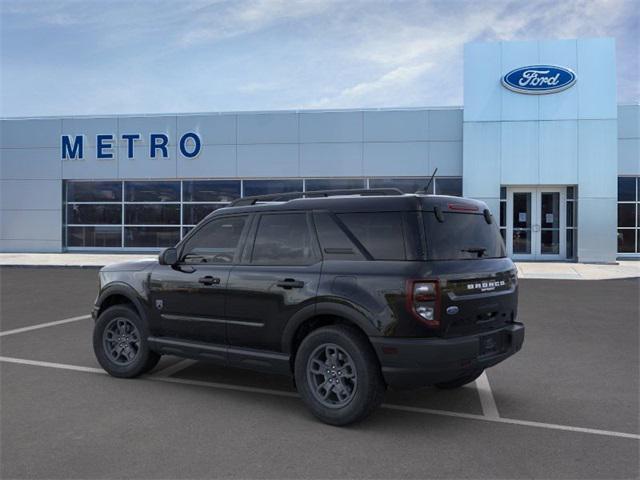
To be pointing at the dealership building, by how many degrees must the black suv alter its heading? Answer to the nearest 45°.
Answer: approximately 45° to its right

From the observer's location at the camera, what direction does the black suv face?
facing away from the viewer and to the left of the viewer

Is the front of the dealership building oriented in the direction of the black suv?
yes

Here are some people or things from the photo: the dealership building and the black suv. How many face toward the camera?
1
